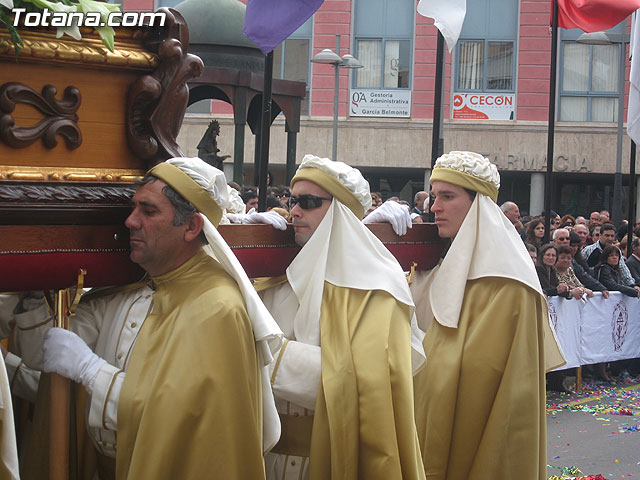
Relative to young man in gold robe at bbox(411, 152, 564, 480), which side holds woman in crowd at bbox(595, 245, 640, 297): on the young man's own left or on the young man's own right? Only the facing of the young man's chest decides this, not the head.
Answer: on the young man's own right

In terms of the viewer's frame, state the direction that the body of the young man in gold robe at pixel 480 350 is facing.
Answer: to the viewer's left

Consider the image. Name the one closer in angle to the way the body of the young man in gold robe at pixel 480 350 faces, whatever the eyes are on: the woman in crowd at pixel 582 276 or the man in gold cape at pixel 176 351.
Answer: the man in gold cape

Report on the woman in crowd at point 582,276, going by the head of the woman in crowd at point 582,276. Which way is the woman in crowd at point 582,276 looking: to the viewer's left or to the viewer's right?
to the viewer's left

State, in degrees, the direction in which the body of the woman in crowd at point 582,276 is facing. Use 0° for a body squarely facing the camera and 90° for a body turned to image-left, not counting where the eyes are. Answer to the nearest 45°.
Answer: approximately 45°

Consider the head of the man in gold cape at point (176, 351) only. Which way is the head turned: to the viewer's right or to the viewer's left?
to the viewer's left
